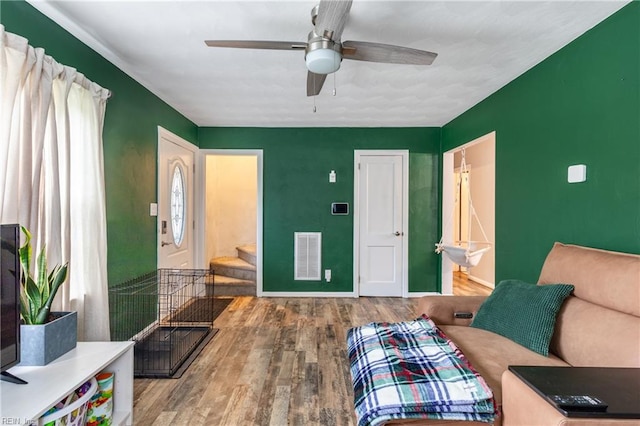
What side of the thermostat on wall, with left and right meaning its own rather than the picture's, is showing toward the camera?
front

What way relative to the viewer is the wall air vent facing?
toward the camera

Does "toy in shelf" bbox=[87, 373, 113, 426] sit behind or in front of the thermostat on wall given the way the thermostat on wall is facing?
in front

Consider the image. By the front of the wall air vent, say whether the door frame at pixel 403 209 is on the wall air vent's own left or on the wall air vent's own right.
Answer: on the wall air vent's own left

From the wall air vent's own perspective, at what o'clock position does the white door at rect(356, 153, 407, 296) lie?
The white door is roughly at 9 o'clock from the wall air vent.

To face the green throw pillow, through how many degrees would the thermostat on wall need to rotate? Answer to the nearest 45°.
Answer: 0° — it already faces it

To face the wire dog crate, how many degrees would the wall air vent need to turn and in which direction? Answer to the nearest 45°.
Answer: approximately 45° to its right

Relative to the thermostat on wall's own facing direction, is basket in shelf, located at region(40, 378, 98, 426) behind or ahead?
ahead

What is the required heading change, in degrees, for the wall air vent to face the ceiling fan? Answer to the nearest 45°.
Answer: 0° — it already faces it

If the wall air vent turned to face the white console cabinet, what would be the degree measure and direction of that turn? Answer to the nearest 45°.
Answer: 0° — it already faces it

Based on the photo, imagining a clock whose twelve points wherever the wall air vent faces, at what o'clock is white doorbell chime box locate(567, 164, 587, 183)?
The white doorbell chime box is roughly at 11 o'clock from the wall air vent.

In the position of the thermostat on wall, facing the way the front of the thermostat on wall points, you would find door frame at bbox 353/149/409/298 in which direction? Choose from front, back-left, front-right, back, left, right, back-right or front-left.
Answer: left

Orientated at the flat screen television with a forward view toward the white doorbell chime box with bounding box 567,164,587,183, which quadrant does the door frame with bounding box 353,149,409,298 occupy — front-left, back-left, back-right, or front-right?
front-left

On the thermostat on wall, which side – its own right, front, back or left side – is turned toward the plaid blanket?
front
